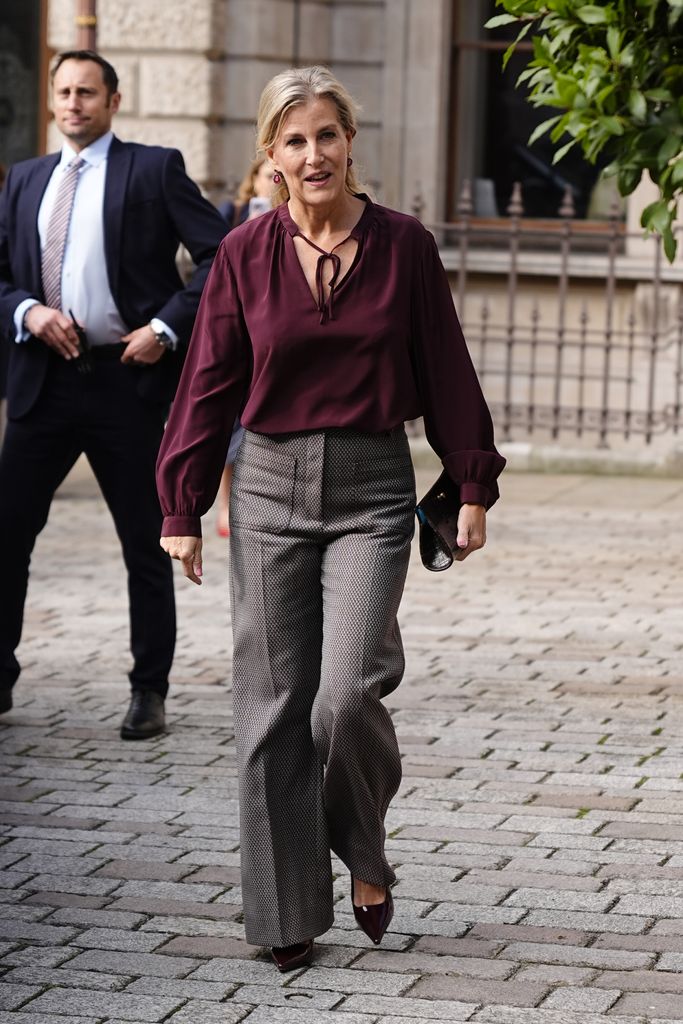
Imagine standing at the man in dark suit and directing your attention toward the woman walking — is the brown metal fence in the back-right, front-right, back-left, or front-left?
back-left

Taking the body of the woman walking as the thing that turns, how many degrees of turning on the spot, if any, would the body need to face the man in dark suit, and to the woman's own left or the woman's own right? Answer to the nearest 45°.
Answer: approximately 180°

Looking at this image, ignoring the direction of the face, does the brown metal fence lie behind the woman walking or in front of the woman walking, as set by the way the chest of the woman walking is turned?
behind

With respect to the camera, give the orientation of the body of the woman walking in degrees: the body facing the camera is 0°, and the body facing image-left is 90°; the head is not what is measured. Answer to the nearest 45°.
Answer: approximately 0°

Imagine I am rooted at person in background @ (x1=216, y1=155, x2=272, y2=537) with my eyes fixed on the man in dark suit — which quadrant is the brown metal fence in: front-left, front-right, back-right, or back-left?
back-left

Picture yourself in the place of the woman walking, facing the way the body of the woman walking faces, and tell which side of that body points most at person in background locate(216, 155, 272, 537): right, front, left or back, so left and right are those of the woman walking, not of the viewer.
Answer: back
